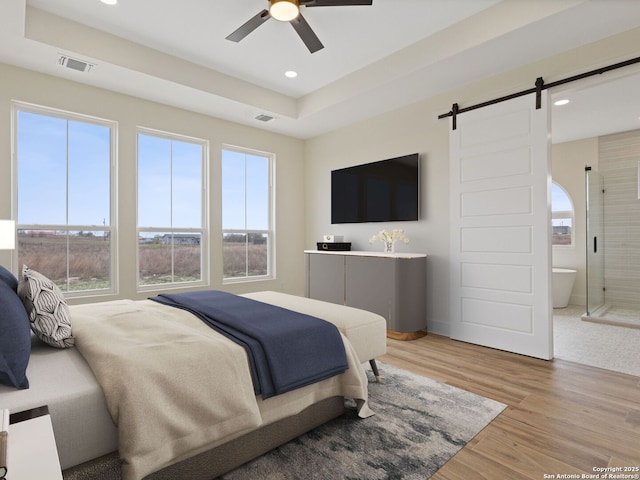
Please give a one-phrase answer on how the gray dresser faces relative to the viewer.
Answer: facing the viewer and to the left of the viewer

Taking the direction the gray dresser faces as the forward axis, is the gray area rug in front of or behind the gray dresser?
in front

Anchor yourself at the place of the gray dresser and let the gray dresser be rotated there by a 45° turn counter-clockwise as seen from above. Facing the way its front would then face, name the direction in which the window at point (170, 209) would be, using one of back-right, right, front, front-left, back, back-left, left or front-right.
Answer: right

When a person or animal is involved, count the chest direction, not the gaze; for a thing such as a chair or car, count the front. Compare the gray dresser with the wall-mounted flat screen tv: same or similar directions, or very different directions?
same or similar directions

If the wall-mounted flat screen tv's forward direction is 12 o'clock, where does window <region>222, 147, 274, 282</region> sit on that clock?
The window is roughly at 2 o'clock from the wall-mounted flat screen tv.

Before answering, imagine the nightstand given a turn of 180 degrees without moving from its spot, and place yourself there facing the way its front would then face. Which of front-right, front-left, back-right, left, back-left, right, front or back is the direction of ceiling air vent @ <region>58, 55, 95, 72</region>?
back-right

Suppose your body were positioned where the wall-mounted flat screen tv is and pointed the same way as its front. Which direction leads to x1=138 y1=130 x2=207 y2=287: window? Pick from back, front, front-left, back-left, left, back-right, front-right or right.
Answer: front-right

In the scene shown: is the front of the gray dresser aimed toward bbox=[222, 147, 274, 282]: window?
no

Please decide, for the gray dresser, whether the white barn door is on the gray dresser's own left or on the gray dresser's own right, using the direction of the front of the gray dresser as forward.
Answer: on the gray dresser's own left

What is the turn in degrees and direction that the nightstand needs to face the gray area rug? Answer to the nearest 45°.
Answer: approximately 45° to its right

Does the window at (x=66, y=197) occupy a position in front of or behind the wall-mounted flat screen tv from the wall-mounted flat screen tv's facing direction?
in front

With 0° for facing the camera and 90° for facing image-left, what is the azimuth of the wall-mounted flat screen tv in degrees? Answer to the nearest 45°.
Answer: approximately 45°

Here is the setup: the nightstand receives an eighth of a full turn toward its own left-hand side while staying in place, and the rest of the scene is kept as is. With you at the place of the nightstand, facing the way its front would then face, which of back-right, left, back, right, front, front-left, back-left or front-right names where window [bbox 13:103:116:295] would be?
front

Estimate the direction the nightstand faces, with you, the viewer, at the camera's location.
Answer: facing away from the viewer and to the right of the viewer

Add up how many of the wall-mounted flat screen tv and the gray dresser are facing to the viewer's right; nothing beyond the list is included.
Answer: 0
